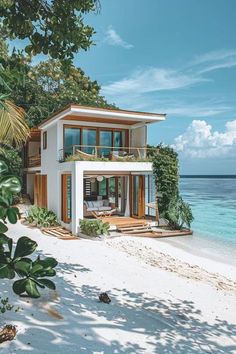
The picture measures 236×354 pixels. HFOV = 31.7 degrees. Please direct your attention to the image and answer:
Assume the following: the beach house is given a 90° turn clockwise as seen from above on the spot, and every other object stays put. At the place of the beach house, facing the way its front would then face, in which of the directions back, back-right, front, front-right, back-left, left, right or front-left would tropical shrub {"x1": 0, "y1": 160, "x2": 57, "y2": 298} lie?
front-left

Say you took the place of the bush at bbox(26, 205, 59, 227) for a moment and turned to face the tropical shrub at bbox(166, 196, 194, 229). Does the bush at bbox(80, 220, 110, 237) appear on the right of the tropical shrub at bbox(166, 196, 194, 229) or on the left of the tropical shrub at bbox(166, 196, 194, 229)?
right

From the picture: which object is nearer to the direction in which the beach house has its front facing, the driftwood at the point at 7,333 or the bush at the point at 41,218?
the driftwood

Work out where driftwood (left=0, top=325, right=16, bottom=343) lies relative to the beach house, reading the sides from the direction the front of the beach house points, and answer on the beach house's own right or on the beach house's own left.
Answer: on the beach house's own right

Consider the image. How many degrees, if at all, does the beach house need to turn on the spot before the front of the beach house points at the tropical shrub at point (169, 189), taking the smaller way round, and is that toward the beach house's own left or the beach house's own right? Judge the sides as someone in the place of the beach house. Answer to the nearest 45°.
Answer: approximately 45° to the beach house's own left

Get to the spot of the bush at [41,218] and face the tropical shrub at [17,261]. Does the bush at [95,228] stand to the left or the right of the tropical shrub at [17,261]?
left

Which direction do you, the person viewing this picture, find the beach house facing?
facing the viewer and to the right of the viewer
